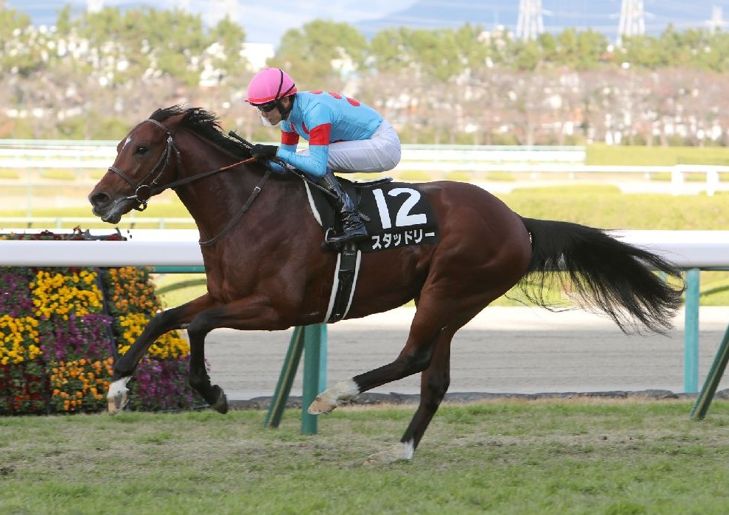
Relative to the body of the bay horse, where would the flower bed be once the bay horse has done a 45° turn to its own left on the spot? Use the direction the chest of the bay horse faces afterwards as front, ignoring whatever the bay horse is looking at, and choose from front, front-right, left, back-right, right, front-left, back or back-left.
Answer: right

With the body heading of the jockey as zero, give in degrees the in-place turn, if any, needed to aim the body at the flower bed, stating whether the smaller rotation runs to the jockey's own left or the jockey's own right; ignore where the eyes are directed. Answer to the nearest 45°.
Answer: approximately 45° to the jockey's own right

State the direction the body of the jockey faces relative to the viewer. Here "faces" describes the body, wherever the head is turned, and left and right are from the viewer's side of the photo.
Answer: facing to the left of the viewer

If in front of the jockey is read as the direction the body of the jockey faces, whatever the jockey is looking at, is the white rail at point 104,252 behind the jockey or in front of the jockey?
in front

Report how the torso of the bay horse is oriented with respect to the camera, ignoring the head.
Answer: to the viewer's left
